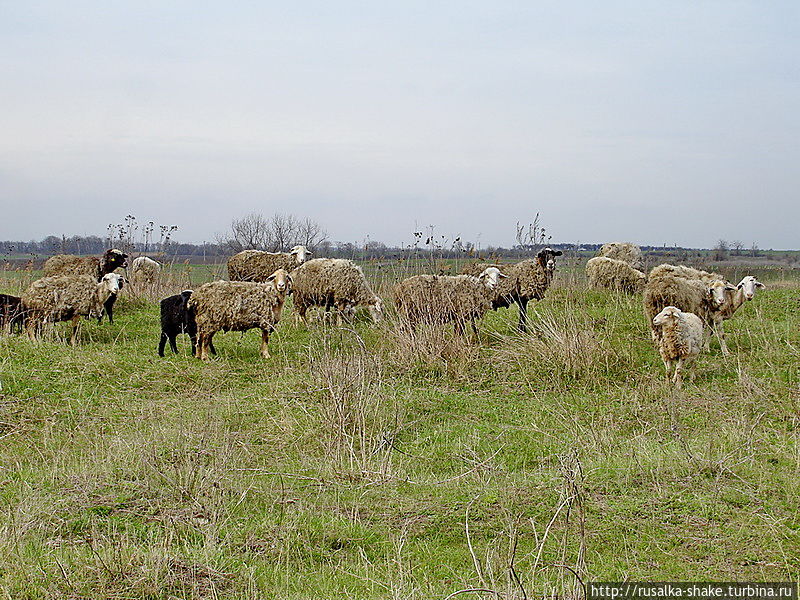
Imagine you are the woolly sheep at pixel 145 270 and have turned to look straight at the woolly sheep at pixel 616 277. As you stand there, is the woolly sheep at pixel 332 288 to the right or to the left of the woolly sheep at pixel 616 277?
right

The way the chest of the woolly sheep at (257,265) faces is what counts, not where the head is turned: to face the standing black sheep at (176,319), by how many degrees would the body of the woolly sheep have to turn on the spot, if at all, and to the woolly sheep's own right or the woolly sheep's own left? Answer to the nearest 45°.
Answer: approximately 90° to the woolly sheep's own right

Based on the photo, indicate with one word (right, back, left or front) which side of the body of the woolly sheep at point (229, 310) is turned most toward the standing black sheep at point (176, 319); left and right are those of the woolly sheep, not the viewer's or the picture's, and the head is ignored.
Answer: back

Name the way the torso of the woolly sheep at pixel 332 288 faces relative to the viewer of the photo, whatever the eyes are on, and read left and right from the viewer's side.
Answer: facing to the right of the viewer

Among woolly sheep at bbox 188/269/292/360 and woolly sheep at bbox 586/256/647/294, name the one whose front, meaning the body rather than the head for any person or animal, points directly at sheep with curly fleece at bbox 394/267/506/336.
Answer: woolly sheep at bbox 188/269/292/360

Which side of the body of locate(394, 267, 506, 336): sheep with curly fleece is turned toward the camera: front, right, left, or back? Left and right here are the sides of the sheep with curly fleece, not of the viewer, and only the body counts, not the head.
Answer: right

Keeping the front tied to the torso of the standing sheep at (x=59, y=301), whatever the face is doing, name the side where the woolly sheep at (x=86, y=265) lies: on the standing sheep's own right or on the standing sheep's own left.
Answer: on the standing sheep's own left

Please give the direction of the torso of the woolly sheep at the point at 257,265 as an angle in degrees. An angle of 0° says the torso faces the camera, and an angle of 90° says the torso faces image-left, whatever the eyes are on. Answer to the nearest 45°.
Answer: approximately 270°

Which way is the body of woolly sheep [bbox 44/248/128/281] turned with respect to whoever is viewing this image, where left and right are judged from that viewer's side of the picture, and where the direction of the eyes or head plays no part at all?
facing to the right of the viewer

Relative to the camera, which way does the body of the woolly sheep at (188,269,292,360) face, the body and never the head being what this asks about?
to the viewer's right

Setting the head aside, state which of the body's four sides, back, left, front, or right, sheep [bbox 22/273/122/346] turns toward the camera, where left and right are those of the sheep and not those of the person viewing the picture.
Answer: right
